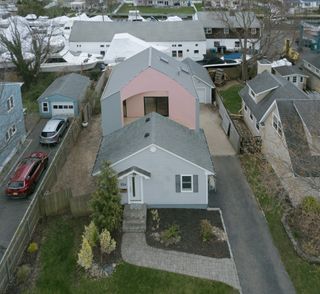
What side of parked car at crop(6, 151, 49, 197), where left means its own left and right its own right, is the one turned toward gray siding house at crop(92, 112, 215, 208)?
right

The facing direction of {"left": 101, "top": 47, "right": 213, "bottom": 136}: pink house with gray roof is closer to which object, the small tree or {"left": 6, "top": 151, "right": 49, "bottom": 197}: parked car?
the small tree

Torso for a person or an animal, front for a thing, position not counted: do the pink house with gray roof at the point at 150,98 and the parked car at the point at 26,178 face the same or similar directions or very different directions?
very different directions

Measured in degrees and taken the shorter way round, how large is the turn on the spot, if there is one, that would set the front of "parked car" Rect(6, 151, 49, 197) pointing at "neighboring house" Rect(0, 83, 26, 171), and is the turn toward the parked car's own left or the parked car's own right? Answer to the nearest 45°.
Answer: approximately 45° to the parked car's own left

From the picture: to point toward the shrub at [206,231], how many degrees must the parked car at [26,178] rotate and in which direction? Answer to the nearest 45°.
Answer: approximately 90° to its right

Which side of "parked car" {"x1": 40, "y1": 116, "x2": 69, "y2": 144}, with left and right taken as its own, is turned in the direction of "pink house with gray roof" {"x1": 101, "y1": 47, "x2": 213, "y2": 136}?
right

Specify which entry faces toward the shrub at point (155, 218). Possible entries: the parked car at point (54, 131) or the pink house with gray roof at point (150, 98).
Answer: the pink house with gray roof

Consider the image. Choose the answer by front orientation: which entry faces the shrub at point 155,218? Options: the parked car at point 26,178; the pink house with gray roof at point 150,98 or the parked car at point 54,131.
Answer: the pink house with gray roof

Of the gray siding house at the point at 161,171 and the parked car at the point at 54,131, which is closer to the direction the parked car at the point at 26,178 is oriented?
the parked car

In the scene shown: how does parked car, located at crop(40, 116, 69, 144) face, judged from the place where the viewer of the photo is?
facing away from the viewer and to the right of the viewer

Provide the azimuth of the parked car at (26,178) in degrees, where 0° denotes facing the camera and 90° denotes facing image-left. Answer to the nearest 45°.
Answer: approximately 225°
